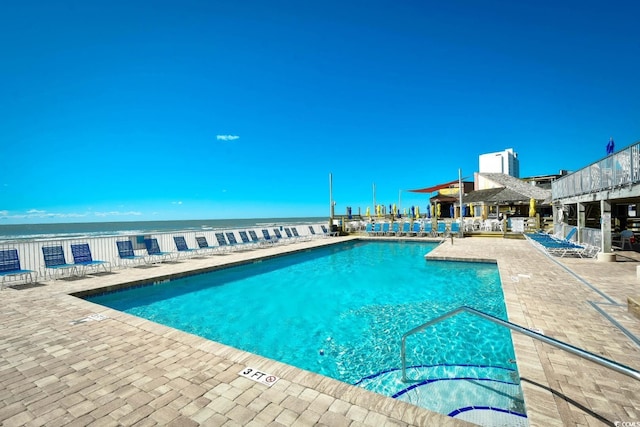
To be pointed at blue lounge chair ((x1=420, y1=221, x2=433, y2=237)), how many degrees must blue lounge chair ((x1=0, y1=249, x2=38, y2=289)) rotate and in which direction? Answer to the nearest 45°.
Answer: approximately 45° to its left

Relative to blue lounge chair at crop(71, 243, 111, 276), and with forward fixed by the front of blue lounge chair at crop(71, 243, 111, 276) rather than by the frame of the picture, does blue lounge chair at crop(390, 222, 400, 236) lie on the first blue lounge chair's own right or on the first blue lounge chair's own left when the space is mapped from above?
on the first blue lounge chair's own left

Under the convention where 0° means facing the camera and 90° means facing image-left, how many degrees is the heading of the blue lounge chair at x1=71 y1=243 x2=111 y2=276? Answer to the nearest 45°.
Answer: approximately 315°

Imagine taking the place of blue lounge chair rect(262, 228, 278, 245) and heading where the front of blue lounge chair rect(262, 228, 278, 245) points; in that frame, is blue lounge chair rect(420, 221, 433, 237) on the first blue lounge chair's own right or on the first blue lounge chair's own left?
on the first blue lounge chair's own left

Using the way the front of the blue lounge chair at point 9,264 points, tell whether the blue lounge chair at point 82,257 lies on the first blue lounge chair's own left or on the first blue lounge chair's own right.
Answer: on the first blue lounge chair's own left

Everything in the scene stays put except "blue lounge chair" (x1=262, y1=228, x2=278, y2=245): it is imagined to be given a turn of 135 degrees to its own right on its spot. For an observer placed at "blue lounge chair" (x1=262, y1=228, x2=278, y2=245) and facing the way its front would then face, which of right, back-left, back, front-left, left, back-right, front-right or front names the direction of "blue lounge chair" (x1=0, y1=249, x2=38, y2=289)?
front-left

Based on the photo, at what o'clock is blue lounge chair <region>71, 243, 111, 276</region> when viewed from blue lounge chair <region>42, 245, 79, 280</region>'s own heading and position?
blue lounge chair <region>71, 243, 111, 276</region> is roughly at 10 o'clock from blue lounge chair <region>42, 245, 79, 280</region>.

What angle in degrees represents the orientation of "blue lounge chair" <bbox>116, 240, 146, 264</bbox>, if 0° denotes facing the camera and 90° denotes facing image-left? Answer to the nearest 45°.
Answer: approximately 315°

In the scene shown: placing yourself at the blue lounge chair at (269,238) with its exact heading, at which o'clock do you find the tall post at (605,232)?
The tall post is roughly at 12 o'clock from the blue lounge chair.

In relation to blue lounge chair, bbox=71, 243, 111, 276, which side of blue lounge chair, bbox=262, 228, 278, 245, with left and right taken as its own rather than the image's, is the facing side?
right

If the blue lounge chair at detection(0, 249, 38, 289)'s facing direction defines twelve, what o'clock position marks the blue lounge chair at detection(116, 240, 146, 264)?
the blue lounge chair at detection(116, 240, 146, 264) is roughly at 10 o'clock from the blue lounge chair at detection(0, 249, 38, 289).
